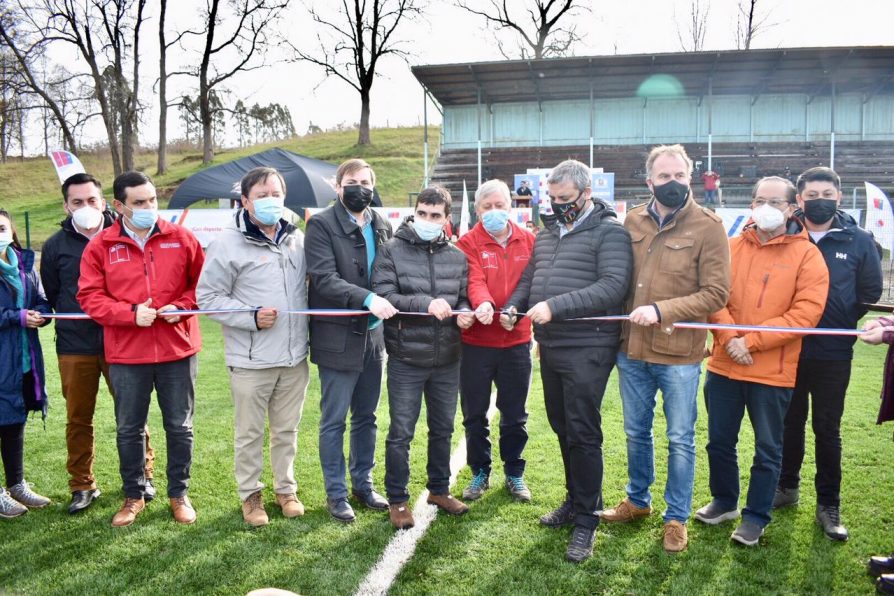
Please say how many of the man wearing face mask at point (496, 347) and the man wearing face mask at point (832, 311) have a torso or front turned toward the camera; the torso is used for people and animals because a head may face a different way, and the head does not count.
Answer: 2

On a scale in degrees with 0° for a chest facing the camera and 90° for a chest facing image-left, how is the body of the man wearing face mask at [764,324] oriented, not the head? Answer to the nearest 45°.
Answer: approximately 45°

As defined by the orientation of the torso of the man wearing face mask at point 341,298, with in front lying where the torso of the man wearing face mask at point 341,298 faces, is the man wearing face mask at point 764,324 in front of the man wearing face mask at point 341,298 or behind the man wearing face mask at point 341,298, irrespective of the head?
in front

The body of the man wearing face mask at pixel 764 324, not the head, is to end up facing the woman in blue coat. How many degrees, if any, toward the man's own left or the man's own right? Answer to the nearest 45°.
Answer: approximately 45° to the man's own right

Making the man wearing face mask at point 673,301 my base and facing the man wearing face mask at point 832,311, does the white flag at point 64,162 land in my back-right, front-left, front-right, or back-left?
back-left

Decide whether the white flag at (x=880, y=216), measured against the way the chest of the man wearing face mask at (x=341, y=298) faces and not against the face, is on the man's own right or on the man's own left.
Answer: on the man's own left

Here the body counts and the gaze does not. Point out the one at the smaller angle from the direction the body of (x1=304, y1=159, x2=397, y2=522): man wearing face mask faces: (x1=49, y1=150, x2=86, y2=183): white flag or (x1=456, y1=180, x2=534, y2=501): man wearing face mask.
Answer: the man wearing face mask

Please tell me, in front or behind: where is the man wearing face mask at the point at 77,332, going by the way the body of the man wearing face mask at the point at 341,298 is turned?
behind

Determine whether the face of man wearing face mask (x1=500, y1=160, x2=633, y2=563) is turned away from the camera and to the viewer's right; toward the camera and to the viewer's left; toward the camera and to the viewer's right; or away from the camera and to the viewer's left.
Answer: toward the camera and to the viewer's left
